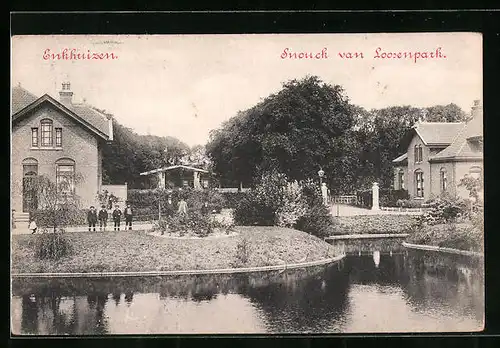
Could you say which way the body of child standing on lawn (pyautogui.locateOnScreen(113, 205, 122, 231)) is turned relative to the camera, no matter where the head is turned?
toward the camera
